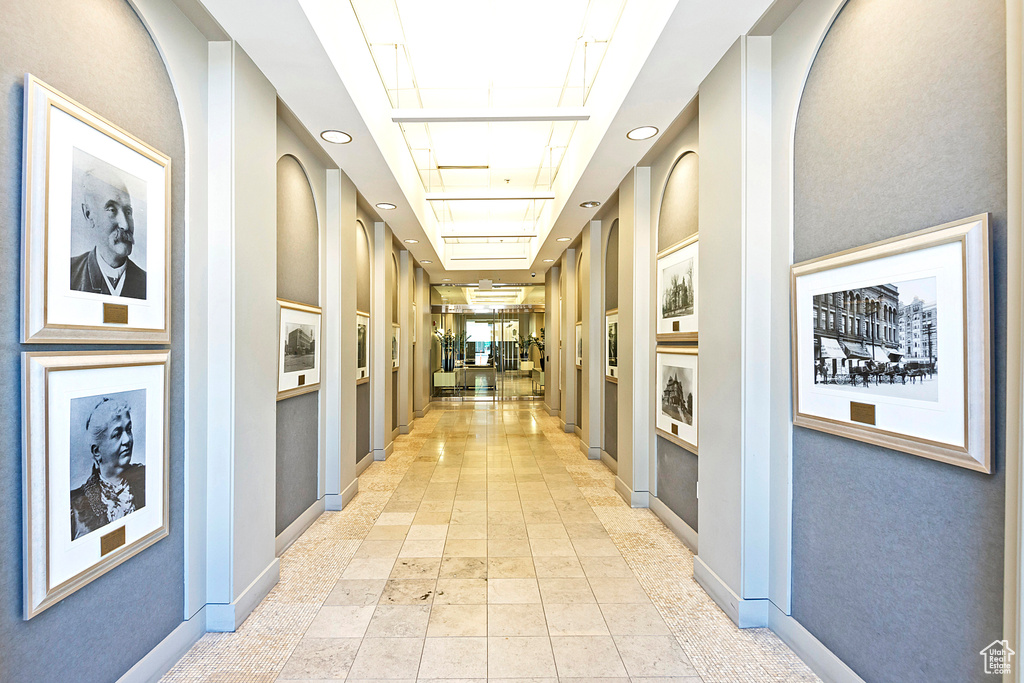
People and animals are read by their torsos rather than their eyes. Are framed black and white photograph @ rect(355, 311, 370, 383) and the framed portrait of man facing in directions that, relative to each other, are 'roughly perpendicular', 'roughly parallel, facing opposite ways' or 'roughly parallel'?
roughly parallel

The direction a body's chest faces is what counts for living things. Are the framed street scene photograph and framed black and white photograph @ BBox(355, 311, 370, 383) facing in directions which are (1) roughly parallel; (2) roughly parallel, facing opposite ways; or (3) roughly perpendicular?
roughly parallel, facing opposite ways

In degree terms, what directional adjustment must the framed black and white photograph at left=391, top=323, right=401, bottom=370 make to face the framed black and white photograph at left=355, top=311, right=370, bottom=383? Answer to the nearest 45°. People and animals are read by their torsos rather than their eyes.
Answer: approximately 90° to its right

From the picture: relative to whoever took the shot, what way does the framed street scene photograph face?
facing the viewer and to the left of the viewer

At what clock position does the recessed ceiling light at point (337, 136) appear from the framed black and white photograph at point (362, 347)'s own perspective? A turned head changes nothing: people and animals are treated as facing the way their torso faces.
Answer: The recessed ceiling light is roughly at 3 o'clock from the framed black and white photograph.

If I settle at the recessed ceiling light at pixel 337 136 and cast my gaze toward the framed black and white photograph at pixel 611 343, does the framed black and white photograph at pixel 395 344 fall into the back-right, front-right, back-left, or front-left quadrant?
front-left

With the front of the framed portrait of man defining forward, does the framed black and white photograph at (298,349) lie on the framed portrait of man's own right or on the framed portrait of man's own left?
on the framed portrait of man's own left

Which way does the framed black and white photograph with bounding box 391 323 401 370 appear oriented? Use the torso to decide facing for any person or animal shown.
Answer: to the viewer's right

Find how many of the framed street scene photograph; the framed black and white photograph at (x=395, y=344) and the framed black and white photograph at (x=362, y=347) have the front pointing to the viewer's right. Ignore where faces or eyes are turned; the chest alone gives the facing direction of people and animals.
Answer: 2

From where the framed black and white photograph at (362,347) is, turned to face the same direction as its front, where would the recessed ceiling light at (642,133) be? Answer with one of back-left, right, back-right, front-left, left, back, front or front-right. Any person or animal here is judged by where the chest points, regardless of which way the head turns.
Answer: front-right

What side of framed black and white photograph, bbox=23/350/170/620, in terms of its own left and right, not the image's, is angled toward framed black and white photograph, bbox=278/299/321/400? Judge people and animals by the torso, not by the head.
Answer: left

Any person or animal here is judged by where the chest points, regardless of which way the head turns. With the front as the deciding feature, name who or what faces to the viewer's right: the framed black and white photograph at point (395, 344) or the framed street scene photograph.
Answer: the framed black and white photograph

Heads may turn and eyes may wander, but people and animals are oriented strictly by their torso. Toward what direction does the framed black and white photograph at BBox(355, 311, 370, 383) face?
to the viewer's right

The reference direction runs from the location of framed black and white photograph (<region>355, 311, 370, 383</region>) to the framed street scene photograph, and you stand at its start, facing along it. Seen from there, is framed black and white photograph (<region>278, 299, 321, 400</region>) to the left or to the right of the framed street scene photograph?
right

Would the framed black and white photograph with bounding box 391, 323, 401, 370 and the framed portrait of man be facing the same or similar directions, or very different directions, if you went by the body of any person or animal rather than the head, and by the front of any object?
same or similar directions

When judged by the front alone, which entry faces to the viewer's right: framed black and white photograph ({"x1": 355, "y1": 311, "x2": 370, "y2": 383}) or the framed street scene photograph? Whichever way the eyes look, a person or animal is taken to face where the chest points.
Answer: the framed black and white photograph

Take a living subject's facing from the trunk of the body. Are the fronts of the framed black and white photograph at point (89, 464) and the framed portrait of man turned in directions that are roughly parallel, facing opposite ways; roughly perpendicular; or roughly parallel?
roughly parallel
